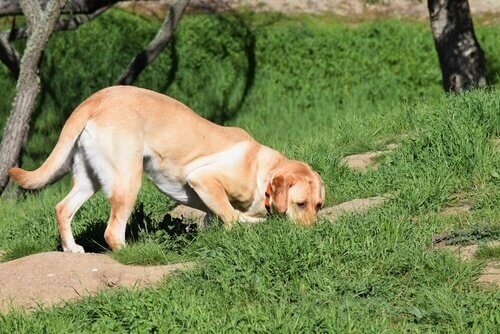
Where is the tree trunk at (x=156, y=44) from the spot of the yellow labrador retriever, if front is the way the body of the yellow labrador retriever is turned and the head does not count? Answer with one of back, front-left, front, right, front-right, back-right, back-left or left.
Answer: left

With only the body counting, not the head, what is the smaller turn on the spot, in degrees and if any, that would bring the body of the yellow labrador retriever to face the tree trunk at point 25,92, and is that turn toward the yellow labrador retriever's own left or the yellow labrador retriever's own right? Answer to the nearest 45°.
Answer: approximately 135° to the yellow labrador retriever's own left

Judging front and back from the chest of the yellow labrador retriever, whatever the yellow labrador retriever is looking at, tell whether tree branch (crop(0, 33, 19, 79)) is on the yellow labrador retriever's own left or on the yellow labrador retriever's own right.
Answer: on the yellow labrador retriever's own left

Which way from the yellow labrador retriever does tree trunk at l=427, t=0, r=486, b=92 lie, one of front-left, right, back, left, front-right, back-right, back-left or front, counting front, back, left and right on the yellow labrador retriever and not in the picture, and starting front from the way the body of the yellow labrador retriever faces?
front-left

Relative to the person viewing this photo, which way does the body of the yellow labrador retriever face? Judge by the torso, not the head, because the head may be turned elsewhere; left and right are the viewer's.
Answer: facing to the right of the viewer

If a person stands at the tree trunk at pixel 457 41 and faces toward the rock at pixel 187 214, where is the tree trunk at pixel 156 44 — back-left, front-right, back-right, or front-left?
front-right

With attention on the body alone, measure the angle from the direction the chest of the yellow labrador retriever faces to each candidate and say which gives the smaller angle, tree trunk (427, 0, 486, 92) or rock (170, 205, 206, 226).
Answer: the tree trunk
